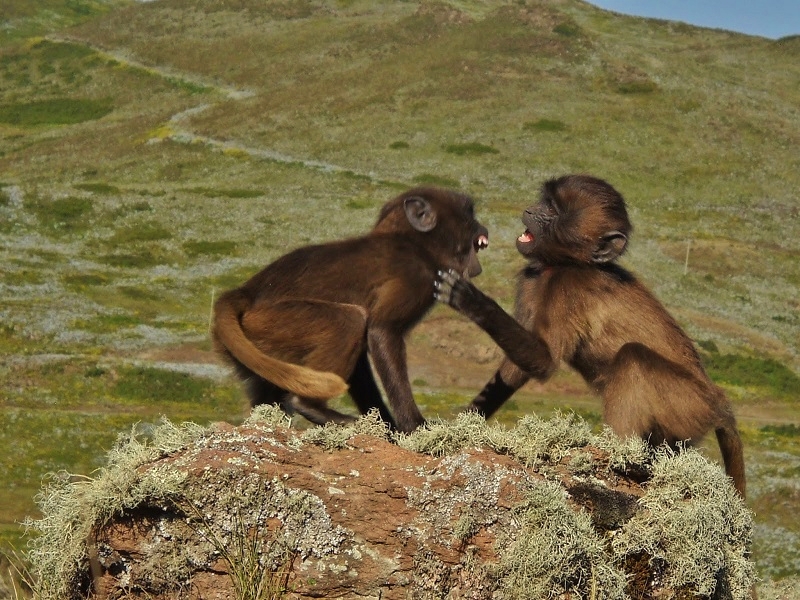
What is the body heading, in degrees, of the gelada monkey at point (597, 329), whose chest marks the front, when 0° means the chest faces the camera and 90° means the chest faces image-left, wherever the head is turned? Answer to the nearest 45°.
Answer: approximately 90°

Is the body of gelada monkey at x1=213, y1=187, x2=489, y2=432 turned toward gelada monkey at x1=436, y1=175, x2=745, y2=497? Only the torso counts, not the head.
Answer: yes

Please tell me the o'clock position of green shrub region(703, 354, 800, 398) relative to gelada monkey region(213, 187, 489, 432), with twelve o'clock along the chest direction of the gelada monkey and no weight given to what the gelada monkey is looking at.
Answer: The green shrub is roughly at 10 o'clock from the gelada monkey.

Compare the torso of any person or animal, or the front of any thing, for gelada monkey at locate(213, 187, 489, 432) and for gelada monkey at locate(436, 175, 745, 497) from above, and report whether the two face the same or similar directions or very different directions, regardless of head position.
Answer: very different directions

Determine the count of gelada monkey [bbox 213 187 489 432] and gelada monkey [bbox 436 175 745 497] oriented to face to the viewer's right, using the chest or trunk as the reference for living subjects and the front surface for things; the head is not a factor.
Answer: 1

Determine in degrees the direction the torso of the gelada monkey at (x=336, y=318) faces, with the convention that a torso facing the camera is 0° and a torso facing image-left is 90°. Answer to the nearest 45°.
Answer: approximately 270°
